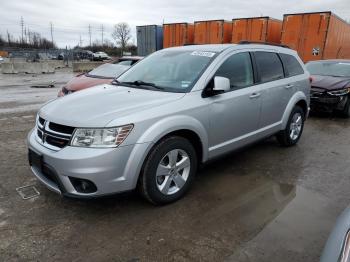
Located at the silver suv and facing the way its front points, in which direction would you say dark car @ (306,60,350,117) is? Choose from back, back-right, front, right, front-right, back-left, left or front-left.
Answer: back

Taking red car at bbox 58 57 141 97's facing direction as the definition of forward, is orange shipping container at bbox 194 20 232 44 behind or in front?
behind

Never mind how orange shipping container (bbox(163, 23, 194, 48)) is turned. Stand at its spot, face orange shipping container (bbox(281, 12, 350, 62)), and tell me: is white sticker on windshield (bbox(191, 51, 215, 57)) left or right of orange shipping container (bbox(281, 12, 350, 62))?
right

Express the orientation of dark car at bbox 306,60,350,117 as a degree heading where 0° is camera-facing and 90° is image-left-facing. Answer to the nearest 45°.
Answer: approximately 45°

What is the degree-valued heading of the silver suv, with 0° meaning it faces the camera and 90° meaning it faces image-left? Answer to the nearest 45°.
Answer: approximately 45°

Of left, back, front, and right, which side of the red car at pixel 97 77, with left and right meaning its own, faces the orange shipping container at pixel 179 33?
back

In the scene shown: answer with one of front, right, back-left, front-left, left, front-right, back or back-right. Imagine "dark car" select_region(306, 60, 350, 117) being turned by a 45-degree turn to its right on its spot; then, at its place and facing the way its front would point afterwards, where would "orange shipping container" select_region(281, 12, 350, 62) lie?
right

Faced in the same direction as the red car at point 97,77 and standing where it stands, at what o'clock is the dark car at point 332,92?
The dark car is roughly at 8 o'clock from the red car.

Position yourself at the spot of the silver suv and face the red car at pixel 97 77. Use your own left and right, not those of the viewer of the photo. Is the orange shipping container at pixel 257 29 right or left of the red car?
right

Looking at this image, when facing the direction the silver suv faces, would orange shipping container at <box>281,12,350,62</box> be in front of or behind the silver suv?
behind

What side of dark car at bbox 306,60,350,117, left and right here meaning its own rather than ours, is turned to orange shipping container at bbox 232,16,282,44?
right
